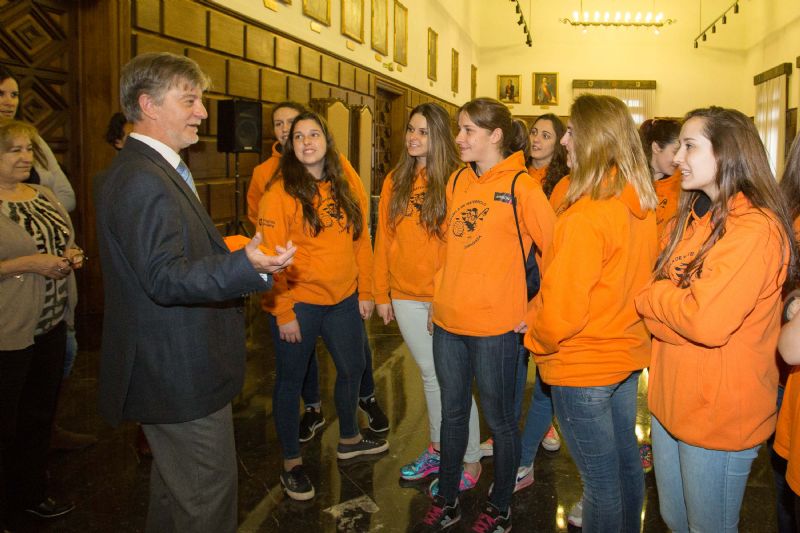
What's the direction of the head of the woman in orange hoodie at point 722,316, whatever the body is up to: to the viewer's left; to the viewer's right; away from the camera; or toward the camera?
to the viewer's left

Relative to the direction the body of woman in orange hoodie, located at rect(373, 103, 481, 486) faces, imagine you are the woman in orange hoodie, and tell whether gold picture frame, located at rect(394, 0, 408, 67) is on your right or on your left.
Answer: on your right

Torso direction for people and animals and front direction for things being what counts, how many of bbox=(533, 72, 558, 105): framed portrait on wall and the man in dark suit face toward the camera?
1

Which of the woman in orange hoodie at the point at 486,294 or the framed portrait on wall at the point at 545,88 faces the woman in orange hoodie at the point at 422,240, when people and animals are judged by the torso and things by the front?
the framed portrait on wall

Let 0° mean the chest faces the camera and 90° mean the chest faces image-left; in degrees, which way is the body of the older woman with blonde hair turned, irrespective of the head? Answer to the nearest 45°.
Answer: approximately 315°

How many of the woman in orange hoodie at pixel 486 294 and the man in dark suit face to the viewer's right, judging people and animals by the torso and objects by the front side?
1

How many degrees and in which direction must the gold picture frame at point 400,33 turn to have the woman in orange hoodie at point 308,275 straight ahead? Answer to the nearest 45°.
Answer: approximately 45° to its right

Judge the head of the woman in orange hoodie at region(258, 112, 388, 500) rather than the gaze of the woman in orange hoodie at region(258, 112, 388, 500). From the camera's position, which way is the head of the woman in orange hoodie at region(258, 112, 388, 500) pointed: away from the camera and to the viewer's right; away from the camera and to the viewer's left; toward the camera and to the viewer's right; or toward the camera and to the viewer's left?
toward the camera and to the viewer's left

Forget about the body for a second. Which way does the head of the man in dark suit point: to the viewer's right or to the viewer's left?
to the viewer's right

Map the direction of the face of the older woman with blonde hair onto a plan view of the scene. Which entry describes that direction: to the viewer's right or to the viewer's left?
to the viewer's right

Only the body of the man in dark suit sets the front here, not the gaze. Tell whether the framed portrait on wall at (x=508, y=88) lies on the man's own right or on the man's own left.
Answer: on the man's own left

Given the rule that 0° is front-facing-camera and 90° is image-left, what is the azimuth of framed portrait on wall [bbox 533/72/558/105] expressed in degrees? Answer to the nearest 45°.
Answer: approximately 0°

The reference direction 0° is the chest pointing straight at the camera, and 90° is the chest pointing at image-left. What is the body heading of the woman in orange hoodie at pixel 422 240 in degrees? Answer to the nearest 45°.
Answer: approximately 45°

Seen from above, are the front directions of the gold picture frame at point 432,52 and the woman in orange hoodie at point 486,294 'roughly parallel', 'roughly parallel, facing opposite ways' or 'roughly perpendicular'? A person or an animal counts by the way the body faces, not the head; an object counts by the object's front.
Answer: roughly perpendicular

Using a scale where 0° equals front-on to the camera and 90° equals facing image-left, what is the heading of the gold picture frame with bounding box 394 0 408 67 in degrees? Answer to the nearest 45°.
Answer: approximately 315°

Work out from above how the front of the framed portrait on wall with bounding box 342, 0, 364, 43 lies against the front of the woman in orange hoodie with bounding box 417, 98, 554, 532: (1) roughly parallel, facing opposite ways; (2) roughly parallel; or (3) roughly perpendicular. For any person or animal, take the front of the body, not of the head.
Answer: roughly perpendicular
